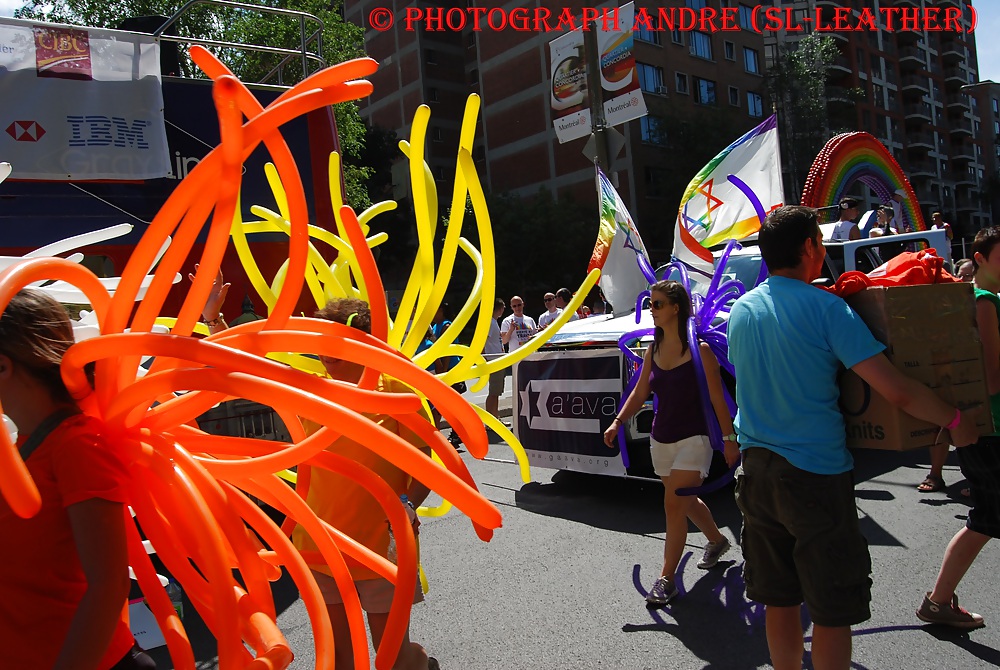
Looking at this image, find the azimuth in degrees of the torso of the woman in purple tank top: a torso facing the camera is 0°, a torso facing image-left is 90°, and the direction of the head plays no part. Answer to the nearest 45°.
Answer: approximately 45°

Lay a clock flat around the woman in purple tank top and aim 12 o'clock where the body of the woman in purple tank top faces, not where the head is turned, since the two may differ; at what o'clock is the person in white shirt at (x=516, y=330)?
The person in white shirt is roughly at 4 o'clock from the woman in purple tank top.

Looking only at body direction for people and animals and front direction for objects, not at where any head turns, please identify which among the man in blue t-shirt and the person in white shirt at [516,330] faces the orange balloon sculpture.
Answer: the person in white shirt

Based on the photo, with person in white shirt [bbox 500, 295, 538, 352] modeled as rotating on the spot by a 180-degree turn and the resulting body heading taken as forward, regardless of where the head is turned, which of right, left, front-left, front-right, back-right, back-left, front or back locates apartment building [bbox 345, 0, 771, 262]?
front

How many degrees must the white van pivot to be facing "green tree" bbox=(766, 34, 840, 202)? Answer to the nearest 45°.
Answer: approximately 135° to its right

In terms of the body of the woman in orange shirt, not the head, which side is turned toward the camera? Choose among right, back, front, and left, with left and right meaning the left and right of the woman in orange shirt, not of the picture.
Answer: left

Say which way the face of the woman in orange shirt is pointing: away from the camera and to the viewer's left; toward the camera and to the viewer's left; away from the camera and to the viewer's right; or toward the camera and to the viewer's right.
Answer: away from the camera and to the viewer's left

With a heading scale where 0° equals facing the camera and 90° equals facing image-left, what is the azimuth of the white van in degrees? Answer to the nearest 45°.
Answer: approximately 45°
